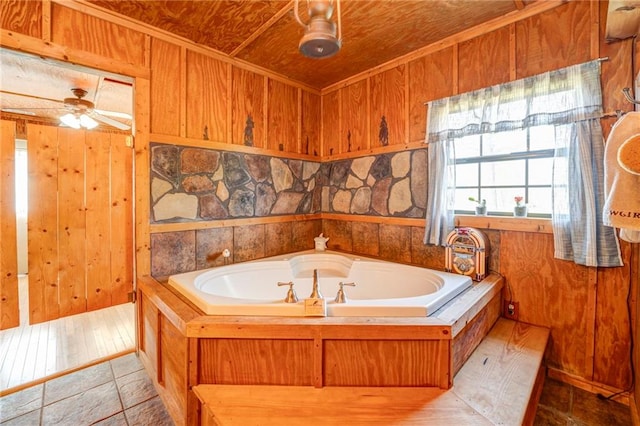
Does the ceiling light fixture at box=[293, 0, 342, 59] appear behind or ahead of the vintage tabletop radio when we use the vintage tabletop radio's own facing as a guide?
ahead

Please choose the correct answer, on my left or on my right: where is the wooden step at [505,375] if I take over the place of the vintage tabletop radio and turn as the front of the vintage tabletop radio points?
on my left

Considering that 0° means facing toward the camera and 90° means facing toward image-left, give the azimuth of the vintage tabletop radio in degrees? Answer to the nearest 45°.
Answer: approximately 45°

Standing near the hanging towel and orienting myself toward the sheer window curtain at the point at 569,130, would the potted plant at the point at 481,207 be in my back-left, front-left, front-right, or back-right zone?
front-left

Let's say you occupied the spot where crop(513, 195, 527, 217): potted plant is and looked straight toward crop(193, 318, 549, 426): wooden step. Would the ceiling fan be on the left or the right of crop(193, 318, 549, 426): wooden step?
right
